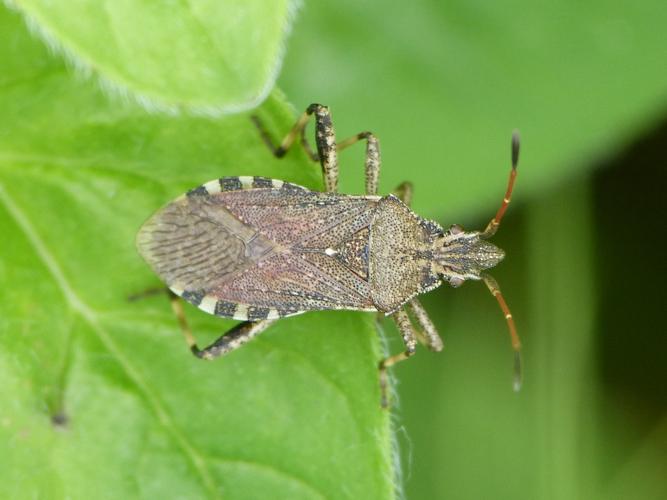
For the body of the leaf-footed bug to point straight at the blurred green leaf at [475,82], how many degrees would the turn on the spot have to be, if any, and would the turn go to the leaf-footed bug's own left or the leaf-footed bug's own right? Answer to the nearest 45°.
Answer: approximately 90° to the leaf-footed bug's own left

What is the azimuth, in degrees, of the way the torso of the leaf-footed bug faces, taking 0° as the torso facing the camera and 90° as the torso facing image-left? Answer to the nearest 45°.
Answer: approximately 270°
